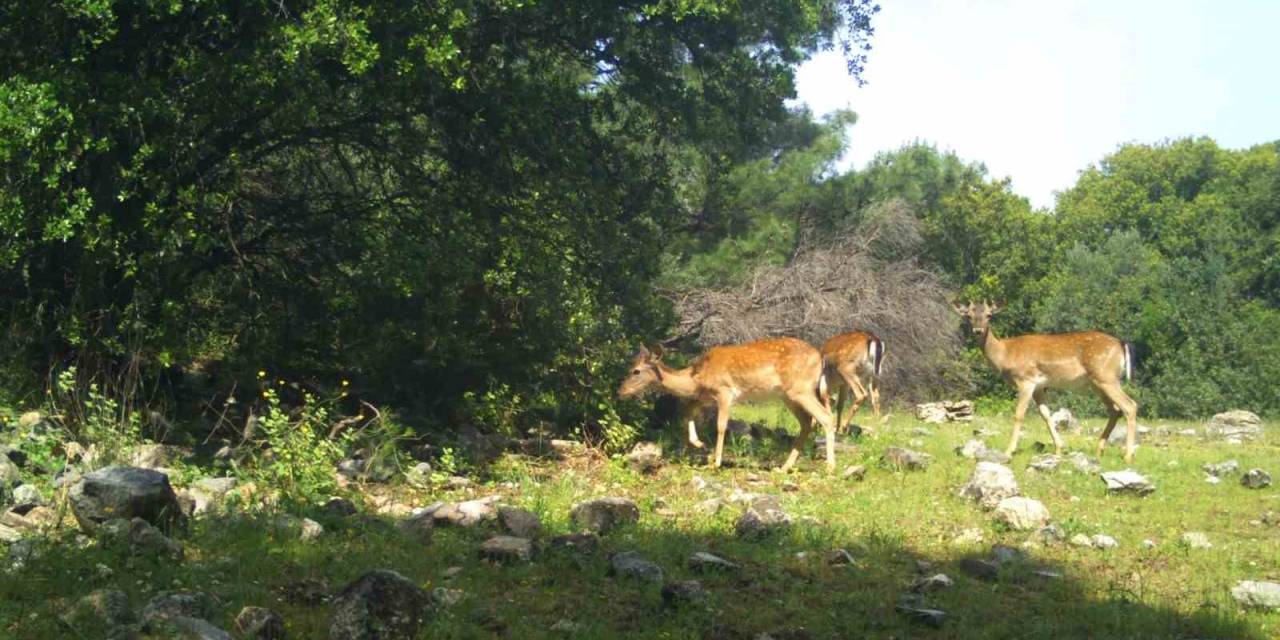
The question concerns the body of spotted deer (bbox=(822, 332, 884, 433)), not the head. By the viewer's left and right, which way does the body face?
facing away from the viewer and to the left of the viewer

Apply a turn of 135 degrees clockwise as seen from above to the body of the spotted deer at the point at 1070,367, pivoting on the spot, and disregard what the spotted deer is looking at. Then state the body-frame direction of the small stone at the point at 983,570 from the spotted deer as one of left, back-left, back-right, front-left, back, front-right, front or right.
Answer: back-right

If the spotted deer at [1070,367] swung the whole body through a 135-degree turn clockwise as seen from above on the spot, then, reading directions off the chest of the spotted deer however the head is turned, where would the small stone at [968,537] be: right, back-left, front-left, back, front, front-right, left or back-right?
back-right

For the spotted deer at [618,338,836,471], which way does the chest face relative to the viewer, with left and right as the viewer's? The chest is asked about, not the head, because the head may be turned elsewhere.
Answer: facing to the left of the viewer

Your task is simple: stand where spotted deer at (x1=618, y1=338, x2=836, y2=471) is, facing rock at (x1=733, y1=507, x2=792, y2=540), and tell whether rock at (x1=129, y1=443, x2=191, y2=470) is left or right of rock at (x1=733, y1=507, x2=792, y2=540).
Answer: right

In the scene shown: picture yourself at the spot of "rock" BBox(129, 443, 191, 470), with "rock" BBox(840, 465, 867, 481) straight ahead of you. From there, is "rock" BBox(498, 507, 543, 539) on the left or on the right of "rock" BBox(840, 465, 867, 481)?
right

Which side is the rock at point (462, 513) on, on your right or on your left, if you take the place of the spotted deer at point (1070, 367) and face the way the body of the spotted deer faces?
on your left

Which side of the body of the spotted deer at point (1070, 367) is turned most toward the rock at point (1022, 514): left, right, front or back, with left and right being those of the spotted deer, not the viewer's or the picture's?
left

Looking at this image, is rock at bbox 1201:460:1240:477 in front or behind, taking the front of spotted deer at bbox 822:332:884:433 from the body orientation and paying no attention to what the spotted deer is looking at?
behind

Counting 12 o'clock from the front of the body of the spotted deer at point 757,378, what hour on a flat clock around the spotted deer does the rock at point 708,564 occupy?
The rock is roughly at 9 o'clock from the spotted deer.

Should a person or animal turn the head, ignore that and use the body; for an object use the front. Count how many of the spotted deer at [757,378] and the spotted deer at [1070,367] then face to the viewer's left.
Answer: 2

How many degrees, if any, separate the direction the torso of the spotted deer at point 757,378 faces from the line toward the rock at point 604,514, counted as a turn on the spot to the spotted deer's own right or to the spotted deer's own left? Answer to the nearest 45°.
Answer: approximately 90° to the spotted deer's own left

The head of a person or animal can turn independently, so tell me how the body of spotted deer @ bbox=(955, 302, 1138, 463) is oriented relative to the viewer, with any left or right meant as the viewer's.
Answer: facing to the left of the viewer
